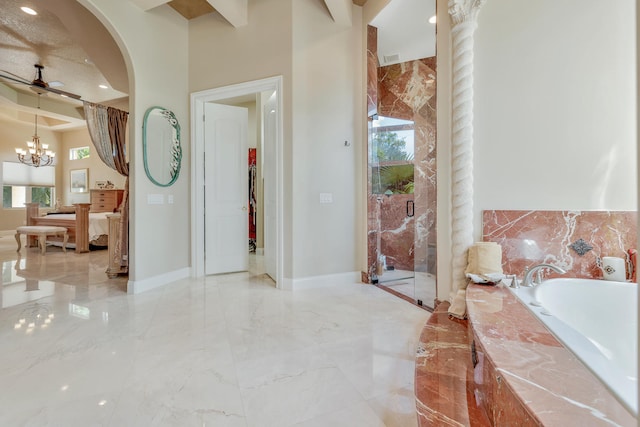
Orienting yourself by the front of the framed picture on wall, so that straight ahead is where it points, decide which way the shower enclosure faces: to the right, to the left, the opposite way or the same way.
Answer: to the right

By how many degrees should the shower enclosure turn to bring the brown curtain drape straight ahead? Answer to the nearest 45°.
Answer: approximately 45° to its right

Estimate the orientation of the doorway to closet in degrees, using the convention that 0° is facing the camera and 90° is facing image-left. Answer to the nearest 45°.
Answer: approximately 45°

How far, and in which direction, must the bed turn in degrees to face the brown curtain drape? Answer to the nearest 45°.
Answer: approximately 45° to its left

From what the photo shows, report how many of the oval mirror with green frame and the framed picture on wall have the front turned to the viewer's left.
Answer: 0

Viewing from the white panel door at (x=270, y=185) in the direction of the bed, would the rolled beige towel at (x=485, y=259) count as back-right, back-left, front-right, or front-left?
back-left

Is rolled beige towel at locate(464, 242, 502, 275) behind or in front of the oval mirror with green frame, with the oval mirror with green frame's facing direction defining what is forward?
in front

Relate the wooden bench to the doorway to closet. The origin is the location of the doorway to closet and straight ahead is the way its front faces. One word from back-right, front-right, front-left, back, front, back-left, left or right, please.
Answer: right

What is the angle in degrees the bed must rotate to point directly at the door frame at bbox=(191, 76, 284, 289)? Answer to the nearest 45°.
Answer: approximately 45° to its left

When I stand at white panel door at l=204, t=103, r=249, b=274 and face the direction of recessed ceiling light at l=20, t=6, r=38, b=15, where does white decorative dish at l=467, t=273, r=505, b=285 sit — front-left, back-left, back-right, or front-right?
back-left

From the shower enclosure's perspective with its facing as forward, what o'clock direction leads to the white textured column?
The white textured column is roughly at 10 o'clock from the shower enclosure.

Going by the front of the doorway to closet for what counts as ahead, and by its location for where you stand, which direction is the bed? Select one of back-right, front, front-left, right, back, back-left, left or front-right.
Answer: right

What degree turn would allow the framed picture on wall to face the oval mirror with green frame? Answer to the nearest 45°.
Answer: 0° — it already faces it

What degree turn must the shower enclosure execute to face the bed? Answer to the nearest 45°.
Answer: approximately 45° to its right
